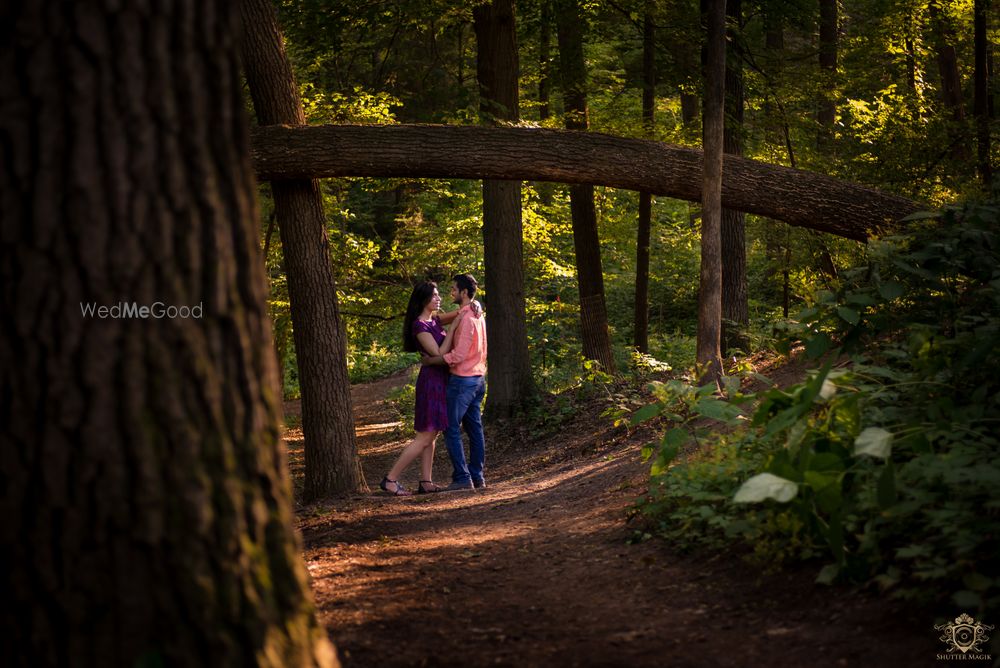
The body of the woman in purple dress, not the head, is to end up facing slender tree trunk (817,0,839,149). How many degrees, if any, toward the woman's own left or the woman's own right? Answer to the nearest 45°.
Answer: approximately 45° to the woman's own left

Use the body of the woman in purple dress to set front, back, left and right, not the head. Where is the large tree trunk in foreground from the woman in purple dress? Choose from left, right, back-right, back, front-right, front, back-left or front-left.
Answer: right

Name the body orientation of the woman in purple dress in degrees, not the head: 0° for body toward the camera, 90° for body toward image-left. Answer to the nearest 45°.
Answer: approximately 270°

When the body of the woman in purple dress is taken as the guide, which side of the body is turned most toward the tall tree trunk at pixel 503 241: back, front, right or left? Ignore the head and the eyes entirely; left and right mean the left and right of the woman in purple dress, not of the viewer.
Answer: left

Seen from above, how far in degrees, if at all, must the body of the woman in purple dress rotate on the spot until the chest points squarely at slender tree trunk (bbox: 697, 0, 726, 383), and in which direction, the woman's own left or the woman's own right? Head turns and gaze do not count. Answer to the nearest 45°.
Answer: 0° — they already face it

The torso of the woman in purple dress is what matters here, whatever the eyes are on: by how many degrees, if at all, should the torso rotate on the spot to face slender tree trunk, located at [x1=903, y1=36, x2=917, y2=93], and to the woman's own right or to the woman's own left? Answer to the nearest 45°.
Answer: approximately 45° to the woman's own left

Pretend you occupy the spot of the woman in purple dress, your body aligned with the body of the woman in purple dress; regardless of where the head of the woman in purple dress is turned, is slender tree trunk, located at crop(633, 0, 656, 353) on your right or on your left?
on your left
